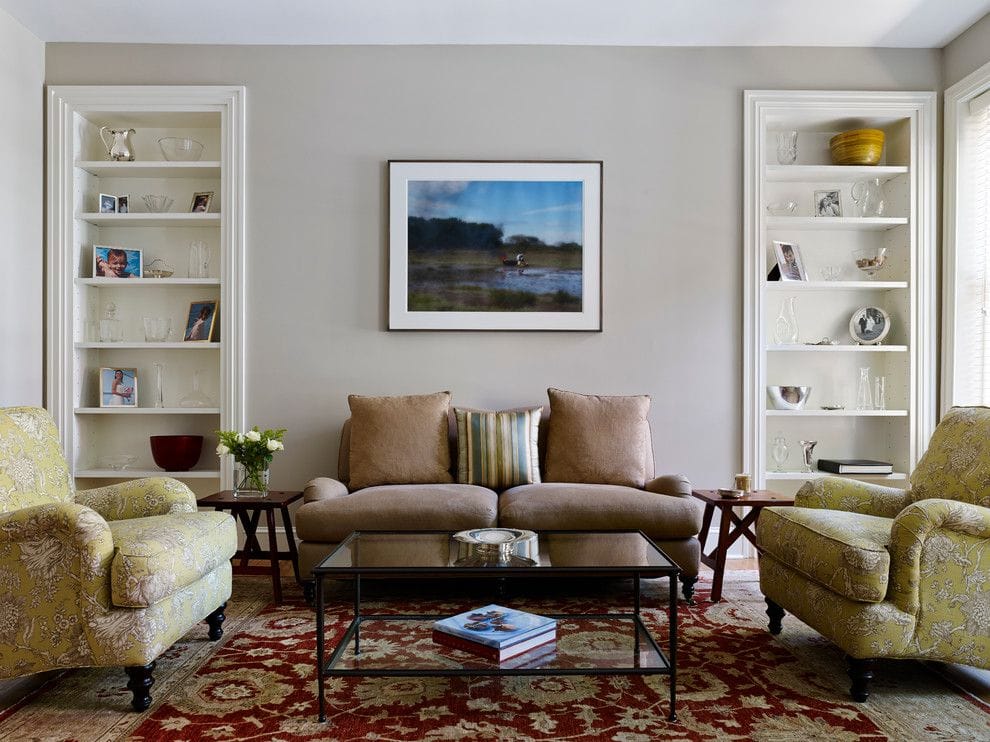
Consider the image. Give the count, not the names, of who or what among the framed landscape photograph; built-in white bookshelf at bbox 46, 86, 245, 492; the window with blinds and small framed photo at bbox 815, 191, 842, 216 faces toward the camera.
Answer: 3

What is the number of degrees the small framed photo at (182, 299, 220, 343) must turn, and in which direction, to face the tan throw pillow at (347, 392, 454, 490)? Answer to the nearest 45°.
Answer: approximately 90° to its left

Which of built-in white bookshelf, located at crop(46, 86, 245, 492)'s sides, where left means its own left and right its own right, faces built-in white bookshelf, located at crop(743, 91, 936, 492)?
left

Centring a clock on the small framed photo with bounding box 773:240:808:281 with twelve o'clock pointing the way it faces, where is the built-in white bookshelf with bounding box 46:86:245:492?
The built-in white bookshelf is roughly at 4 o'clock from the small framed photo.

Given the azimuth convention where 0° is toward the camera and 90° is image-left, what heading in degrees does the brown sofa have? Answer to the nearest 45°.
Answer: approximately 0°

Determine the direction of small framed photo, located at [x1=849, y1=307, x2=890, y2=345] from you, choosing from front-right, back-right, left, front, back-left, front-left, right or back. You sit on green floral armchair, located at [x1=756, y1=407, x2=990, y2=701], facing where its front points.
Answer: back-right

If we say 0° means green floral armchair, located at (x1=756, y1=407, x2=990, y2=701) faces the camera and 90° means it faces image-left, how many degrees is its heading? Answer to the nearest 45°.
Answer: approximately 45°

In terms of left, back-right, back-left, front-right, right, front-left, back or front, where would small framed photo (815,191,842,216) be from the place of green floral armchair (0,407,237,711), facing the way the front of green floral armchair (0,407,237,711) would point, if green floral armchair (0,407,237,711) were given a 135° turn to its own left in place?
right

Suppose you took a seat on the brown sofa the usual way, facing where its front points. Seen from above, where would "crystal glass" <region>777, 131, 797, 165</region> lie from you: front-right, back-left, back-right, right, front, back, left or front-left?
back-left
